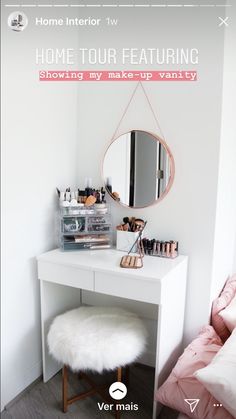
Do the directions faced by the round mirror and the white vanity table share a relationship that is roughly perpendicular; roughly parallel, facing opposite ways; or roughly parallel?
roughly parallel

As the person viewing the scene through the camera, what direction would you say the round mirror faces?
facing the viewer and to the left of the viewer

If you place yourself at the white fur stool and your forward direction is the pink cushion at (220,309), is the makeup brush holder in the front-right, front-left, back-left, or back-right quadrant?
front-left

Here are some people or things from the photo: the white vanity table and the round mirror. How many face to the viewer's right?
0

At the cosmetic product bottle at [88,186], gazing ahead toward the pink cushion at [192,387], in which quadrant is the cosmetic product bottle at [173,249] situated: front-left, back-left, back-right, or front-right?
front-left
